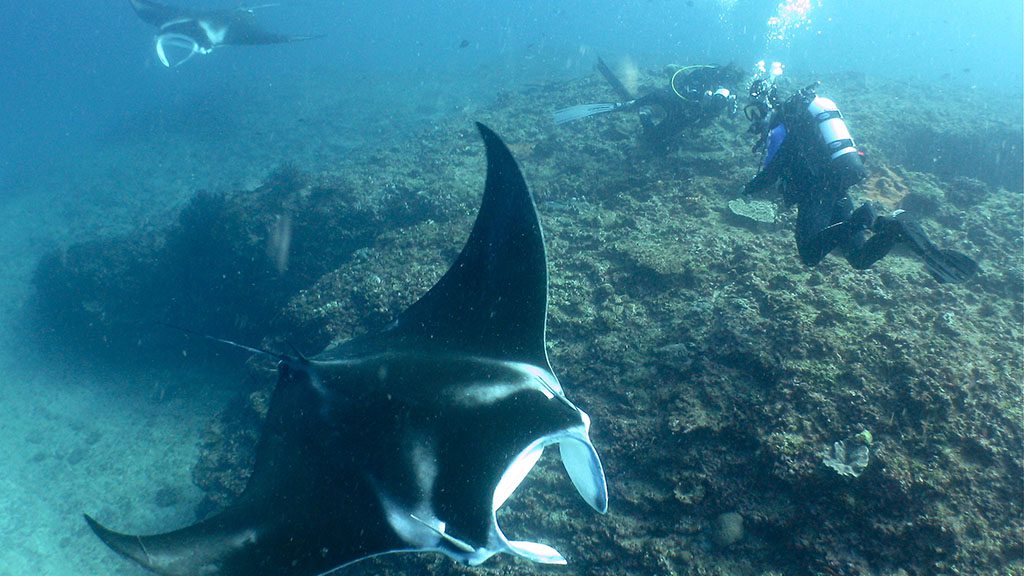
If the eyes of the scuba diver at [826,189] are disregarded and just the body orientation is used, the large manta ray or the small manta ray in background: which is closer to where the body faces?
the small manta ray in background

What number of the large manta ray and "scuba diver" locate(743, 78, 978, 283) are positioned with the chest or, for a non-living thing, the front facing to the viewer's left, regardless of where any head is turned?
1

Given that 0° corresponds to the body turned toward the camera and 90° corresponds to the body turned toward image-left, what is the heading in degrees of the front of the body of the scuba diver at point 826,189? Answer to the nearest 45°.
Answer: approximately 90°

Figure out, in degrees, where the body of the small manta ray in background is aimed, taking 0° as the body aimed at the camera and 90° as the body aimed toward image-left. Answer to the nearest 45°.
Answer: approximately 45°

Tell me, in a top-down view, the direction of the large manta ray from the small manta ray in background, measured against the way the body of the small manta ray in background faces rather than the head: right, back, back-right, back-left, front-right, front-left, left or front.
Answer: front-left

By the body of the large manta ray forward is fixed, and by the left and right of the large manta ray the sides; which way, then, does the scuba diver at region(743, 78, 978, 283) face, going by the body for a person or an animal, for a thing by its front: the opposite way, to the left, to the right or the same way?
the opposite way

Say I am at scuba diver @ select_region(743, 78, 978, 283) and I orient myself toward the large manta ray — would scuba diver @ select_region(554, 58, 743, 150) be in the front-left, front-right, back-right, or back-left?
back-right

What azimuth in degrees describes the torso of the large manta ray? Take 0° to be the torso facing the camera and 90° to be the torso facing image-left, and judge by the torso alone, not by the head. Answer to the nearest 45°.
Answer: approximately 315°

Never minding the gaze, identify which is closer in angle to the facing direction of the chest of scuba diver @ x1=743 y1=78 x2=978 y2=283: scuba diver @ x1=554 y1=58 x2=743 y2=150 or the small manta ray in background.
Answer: the small manta ray in background

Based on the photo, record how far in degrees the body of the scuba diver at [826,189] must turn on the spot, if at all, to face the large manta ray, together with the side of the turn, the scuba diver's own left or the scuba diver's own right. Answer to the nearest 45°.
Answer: approximately 90° to the scuba diver's own left

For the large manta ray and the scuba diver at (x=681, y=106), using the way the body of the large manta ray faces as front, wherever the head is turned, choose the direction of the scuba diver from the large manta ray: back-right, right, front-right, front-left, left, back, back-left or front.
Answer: left

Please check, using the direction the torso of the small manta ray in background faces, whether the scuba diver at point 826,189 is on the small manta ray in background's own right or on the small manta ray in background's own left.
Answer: on the small manta ray in background's own left

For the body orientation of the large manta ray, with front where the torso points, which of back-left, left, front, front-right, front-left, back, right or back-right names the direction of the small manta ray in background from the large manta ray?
back-left
